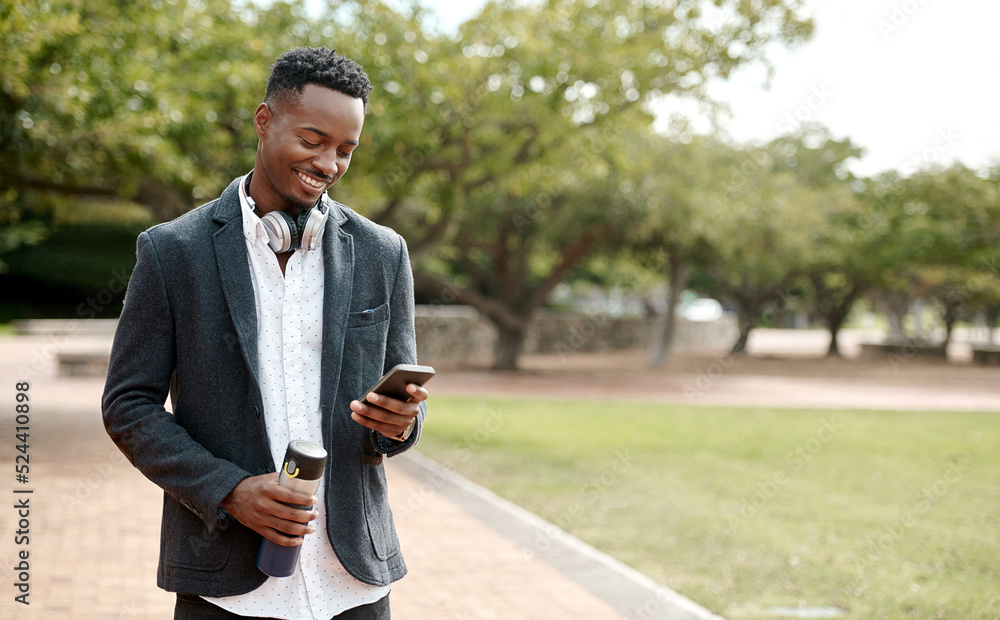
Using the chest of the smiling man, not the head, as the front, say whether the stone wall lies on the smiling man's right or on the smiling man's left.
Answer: on the smiling man's left

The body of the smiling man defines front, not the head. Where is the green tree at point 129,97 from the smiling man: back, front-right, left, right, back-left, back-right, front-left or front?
back-left

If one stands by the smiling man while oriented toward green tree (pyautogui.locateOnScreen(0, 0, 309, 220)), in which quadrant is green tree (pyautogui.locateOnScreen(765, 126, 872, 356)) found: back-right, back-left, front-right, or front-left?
front-right

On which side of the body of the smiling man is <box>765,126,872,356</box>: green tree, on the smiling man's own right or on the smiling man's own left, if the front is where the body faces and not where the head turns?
on the smiling man's own left

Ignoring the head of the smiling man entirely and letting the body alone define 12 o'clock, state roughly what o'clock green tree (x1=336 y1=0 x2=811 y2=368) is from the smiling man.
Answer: The green tree is roughly at 8 o'clock from the smiling man.

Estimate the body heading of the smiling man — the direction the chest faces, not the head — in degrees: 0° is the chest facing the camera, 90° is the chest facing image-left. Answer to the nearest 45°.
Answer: approximately 315°

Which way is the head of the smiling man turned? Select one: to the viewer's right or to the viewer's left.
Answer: to the viewer's right

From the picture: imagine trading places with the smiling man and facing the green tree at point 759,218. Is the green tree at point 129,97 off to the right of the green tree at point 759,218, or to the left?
left

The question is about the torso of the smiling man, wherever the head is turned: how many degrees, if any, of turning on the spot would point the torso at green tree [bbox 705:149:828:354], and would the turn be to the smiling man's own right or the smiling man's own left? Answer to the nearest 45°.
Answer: approximately 90° to the smiling man's own left
